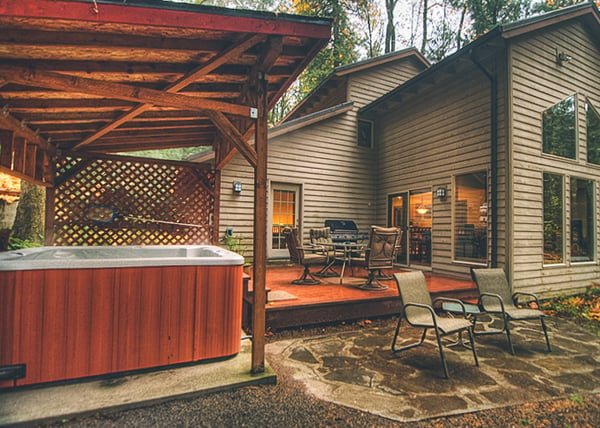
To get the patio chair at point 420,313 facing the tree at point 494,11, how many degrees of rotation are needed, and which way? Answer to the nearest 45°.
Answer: approximately 135° to its left

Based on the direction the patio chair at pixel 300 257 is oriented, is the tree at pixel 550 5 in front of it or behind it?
in front

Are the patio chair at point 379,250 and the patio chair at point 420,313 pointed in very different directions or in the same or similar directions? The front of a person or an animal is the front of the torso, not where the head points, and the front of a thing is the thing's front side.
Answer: very different directions

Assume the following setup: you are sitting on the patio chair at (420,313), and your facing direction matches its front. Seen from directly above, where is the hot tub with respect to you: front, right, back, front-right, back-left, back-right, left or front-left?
right

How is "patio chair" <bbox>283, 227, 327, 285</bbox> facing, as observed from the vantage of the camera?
facing to the right of the viewer

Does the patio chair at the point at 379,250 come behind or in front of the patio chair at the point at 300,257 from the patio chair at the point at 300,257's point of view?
in front

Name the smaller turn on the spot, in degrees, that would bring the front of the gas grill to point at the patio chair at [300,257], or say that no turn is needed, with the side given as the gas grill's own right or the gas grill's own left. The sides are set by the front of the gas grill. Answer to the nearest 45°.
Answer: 0° — it already faces it

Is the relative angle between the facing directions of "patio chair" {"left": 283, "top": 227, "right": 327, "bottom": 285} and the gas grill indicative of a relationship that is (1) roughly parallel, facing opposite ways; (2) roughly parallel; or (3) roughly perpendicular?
roughly perpendicular

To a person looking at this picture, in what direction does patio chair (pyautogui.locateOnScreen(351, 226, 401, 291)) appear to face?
facing away from the viewer and to the left of the viewer

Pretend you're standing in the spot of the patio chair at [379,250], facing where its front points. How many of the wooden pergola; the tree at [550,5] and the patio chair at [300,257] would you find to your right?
1

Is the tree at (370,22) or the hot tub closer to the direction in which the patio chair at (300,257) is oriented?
the tree

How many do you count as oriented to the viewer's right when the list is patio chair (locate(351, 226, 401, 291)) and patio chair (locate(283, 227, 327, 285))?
1

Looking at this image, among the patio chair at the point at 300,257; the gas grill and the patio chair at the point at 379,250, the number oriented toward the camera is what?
1

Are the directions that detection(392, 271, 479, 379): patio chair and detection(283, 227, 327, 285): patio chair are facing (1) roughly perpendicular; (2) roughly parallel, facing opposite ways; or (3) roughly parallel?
roughly perpendicular
